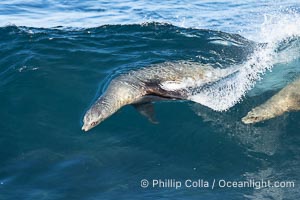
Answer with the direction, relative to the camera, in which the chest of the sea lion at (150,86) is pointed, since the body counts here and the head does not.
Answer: to the viewer's left

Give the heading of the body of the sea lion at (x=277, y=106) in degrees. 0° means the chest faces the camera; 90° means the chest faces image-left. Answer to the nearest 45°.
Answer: approximately 90°

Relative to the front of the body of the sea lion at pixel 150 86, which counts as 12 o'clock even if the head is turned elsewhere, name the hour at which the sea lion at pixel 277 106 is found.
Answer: the sea lion at pixel 277 106 is roughly at 6 o'clock from the sea lion at pixel 150 86.

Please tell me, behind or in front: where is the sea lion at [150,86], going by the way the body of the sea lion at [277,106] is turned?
in front

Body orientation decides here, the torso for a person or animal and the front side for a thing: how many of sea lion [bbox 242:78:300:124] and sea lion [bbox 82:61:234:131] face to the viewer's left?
2
